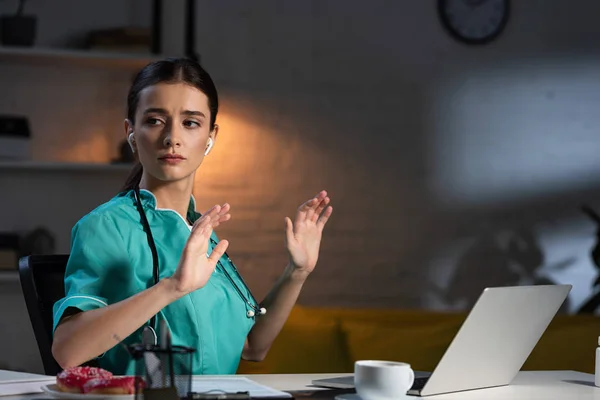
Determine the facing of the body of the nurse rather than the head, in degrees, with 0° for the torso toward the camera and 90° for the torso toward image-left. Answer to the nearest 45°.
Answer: approximately 315°

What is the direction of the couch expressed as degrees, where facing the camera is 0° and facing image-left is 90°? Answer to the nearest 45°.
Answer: approximately 0°

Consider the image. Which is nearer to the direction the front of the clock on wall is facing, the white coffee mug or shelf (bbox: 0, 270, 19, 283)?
the white coffee mug

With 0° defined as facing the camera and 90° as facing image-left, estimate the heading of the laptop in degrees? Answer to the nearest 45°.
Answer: approximately 135°

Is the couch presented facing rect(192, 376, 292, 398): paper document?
yes

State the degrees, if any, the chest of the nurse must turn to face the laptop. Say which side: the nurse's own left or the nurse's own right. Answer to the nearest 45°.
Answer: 0° — they already face it

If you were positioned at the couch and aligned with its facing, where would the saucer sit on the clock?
The saucer is roughly at 12 o'clock from the couch.

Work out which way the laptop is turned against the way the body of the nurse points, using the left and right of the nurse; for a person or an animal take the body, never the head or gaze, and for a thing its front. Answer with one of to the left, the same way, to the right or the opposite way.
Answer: the opposite way
